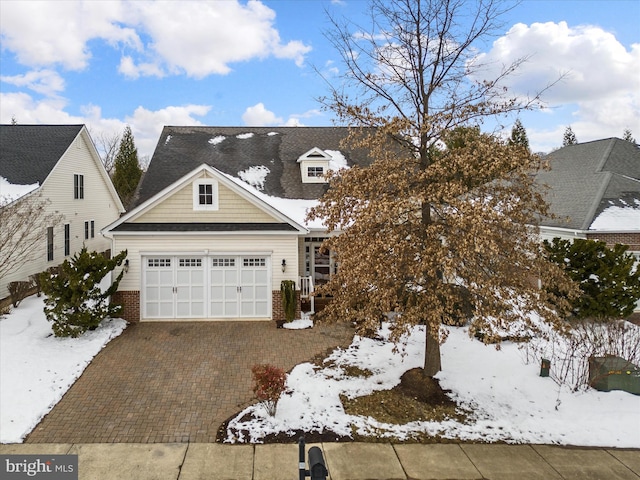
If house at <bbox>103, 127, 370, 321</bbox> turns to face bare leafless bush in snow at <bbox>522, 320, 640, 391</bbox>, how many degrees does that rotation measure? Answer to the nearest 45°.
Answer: approximately 45° to its left

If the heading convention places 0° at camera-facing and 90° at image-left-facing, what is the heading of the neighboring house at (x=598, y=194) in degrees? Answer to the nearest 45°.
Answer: approximately 315°

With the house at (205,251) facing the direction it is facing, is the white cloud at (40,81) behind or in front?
behind

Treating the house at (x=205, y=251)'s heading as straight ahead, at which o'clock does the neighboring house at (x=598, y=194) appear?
The neighboring house is roughly at 9 o'clock from the house.

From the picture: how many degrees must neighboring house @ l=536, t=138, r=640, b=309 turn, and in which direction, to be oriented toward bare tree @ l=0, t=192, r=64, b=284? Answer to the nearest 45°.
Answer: approximately 90° to its right

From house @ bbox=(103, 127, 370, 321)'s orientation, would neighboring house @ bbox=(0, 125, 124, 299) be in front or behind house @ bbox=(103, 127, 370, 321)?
behind

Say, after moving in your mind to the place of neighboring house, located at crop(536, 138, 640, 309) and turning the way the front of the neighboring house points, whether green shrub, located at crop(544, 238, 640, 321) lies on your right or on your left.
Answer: on your right

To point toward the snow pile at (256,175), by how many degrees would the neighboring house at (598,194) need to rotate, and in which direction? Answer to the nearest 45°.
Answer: approximately 90° to its right

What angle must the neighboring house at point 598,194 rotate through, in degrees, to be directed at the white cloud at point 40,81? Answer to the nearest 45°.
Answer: approximately 135° to its right

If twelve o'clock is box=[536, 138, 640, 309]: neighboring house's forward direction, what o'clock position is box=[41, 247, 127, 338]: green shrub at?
The green shrub is roughly at 3 o'clock from the neighboring house.

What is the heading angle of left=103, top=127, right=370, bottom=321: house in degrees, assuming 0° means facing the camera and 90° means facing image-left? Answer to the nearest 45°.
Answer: approximately 0°
